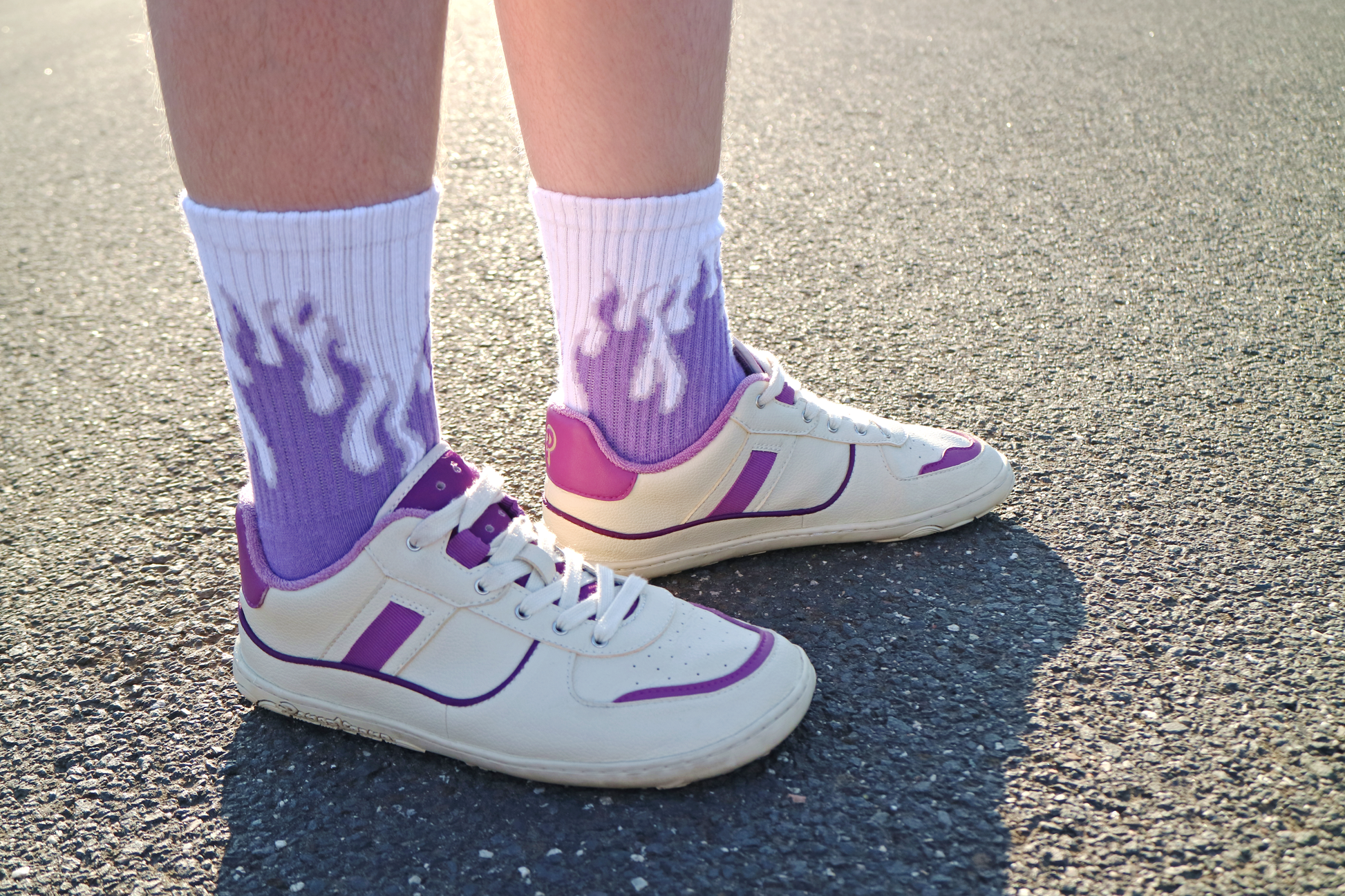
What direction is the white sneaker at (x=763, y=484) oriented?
to the viewer's right
